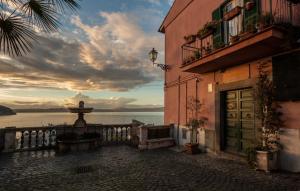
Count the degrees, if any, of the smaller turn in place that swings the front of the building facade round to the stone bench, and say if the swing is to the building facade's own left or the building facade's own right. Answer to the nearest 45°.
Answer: approximately 90° to the building facade's own right

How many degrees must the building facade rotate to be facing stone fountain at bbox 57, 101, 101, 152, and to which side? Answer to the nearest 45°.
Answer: approximately 45° to its right

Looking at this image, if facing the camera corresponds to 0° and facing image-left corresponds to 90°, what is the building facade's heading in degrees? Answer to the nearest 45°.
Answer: approximately 45°

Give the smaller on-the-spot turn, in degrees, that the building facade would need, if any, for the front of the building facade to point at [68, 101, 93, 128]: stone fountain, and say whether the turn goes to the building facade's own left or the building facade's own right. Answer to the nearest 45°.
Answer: approximately 45° to the building facade's own right
